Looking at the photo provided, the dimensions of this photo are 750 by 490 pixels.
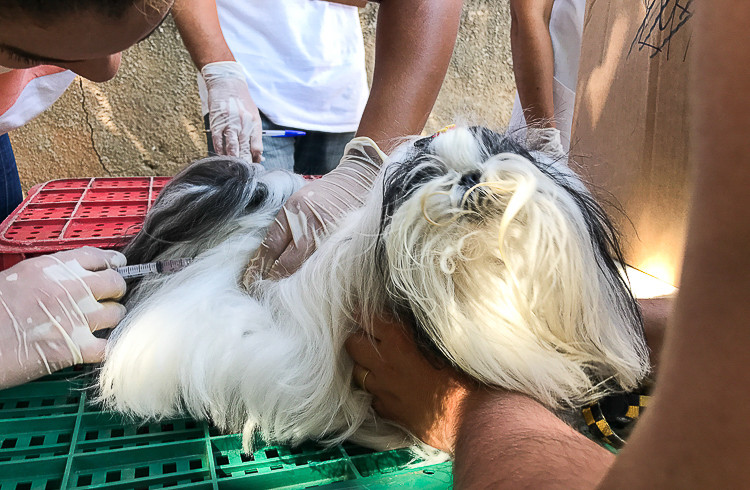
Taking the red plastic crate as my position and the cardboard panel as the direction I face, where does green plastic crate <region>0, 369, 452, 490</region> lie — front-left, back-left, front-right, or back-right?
front-right

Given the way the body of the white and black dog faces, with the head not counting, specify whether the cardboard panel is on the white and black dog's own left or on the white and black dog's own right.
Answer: on the white and black dog's own left

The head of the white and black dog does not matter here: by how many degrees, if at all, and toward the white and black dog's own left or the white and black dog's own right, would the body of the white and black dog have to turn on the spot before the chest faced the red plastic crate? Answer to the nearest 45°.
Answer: approximately 180°

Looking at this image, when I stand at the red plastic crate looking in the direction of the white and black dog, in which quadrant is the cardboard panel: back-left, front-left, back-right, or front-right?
front-left

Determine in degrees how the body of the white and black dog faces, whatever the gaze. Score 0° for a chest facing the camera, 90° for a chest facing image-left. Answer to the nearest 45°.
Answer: approximately 315°
